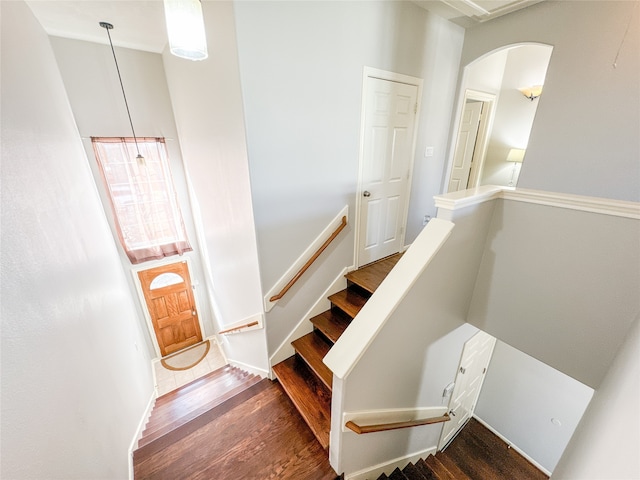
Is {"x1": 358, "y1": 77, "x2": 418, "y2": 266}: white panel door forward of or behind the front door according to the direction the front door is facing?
forward

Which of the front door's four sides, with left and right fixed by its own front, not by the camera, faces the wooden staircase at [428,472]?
front

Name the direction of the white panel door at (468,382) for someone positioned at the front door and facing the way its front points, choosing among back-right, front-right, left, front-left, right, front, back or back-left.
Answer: front-left

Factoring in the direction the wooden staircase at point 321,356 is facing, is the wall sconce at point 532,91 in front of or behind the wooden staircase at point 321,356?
behind

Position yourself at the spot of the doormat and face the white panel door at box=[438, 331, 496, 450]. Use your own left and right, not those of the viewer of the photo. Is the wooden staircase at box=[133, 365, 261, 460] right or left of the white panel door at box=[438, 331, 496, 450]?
right

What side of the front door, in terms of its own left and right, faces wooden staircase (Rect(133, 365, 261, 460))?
front

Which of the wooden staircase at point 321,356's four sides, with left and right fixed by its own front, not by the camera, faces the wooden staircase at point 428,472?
left

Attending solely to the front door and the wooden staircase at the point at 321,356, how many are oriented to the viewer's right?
0

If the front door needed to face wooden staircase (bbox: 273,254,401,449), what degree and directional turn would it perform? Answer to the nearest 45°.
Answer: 0° — it already faces it

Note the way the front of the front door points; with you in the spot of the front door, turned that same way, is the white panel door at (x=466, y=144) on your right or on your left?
on your left

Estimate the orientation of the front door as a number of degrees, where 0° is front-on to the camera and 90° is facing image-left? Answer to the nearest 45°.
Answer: approximately 0°
